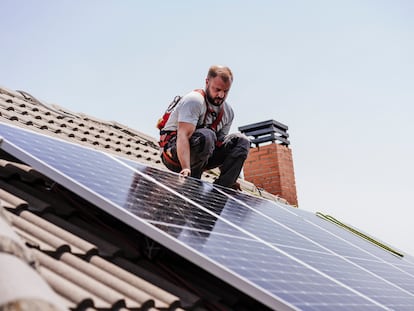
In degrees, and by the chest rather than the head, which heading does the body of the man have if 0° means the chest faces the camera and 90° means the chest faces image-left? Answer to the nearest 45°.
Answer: approximately 315°

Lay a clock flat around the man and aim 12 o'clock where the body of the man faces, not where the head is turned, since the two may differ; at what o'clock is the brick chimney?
The brick chimney is roughly at 8 o'clock from the man.

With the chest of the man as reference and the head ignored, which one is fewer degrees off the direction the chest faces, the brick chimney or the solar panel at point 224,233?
the solar panel
